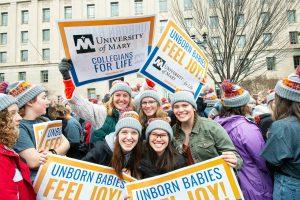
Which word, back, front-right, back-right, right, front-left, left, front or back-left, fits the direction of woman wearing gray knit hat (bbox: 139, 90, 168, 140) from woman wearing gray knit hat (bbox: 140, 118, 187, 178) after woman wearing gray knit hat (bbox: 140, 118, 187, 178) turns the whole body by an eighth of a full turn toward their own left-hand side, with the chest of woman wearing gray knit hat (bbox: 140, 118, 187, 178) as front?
back-left

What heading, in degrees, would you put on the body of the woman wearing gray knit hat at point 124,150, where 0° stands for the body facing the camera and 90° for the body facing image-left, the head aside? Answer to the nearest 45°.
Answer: approximately 0°
